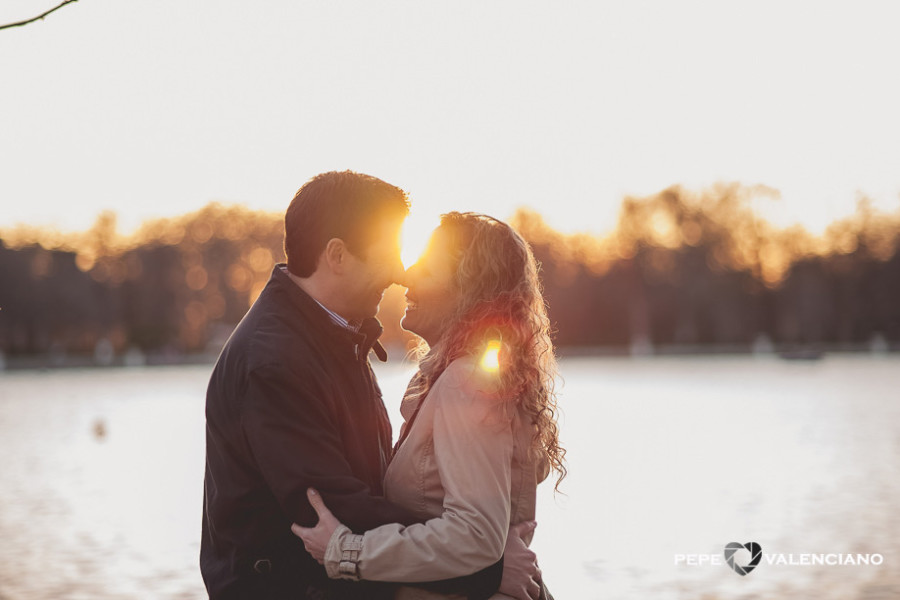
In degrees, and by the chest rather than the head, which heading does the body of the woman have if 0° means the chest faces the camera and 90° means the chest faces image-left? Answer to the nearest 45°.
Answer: approximately 90°

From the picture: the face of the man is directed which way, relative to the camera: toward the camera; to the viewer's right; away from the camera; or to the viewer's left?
to the viewer's right

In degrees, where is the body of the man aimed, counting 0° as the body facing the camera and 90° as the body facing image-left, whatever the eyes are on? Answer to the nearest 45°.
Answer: approximately 270°

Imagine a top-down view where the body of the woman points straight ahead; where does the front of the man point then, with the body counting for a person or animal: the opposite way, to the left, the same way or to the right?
the opposite way

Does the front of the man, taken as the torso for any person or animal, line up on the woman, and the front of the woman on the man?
yes

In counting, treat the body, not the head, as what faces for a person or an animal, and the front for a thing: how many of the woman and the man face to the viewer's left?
1

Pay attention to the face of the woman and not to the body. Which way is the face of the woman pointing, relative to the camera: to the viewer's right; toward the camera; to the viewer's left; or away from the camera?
to the viewer's left
